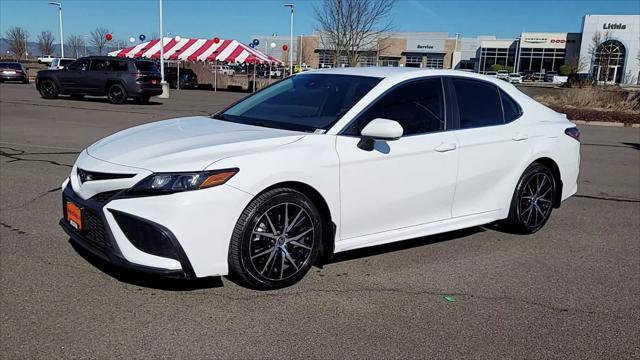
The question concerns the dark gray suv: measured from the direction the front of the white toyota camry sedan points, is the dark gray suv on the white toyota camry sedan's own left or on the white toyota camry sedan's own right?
on the white toyota camry sedan's own right

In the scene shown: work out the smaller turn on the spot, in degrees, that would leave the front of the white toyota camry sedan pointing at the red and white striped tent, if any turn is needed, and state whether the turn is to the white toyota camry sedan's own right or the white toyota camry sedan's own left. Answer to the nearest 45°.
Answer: approximately 135° to the white toyota camry sedan's own right

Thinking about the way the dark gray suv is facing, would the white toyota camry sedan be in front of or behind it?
behind

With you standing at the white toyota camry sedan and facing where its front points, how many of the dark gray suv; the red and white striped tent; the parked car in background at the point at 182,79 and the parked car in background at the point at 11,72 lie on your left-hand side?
0

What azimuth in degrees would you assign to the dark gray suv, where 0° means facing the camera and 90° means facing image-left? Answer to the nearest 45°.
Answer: approximately 135°

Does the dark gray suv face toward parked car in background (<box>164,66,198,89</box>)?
no

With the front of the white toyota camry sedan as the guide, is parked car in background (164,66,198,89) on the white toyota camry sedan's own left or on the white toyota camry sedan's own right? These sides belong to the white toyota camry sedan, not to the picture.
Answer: on the white toyota camry sedan's own right

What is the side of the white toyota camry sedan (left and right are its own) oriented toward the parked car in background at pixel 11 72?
right

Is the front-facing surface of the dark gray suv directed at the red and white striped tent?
no

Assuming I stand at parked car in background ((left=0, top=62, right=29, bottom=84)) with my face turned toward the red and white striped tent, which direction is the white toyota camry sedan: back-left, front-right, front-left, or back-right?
front-right
